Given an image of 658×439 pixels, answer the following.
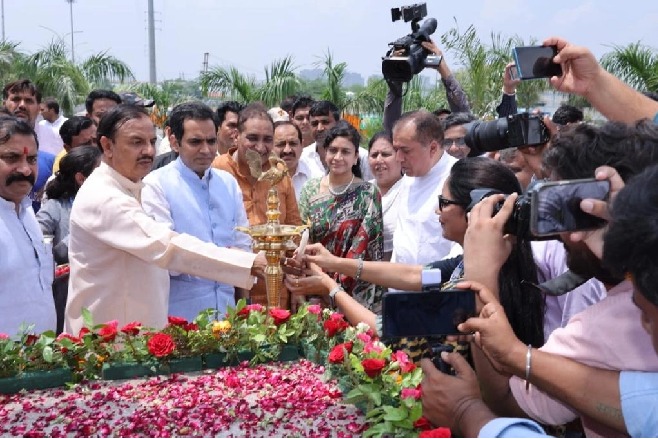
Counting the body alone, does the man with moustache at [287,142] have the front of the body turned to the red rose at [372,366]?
yes

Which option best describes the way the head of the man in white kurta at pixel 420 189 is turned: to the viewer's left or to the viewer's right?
to the viewer's left

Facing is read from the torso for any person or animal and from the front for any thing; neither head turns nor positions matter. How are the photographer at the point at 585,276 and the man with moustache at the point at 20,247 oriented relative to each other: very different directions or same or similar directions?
very different directions

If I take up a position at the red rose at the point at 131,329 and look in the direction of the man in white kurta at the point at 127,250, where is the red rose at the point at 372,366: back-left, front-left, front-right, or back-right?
back-right

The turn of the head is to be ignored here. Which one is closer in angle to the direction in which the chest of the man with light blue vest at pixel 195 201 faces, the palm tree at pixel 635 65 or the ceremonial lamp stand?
the ceremonial lamp stand

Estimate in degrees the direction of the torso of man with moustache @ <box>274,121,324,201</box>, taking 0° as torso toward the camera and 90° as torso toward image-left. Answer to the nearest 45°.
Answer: approximately 0°

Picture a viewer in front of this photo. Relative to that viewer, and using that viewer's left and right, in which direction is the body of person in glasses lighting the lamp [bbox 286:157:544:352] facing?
facing to the left of the viewer

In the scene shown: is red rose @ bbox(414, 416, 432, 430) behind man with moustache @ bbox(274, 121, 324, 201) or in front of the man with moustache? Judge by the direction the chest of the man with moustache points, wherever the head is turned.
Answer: in front

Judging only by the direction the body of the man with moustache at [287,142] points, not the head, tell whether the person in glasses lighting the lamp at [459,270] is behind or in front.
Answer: in front

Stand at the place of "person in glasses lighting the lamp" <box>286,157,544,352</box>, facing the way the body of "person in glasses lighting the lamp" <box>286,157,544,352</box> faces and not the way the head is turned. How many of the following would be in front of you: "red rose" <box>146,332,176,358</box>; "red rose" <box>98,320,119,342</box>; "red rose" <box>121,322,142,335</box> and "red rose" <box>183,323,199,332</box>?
4
